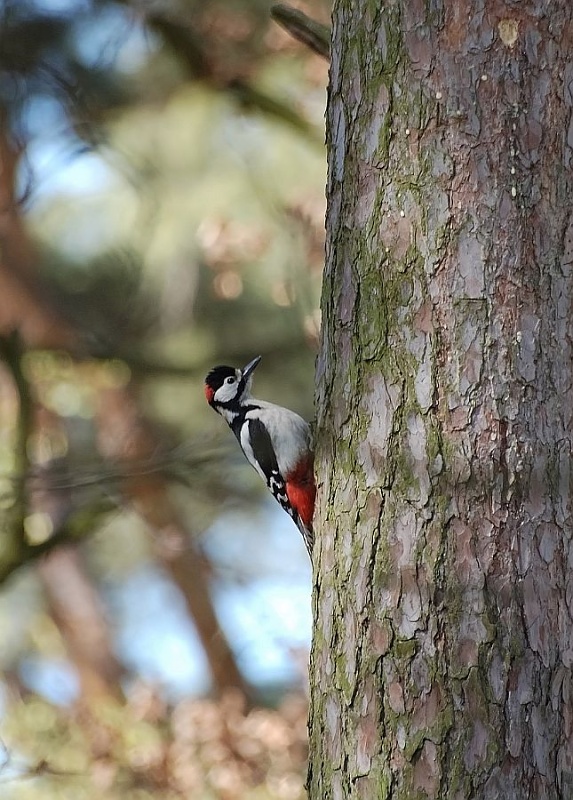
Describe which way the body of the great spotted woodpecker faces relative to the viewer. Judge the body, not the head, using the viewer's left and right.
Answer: facing to the right of the viewer
